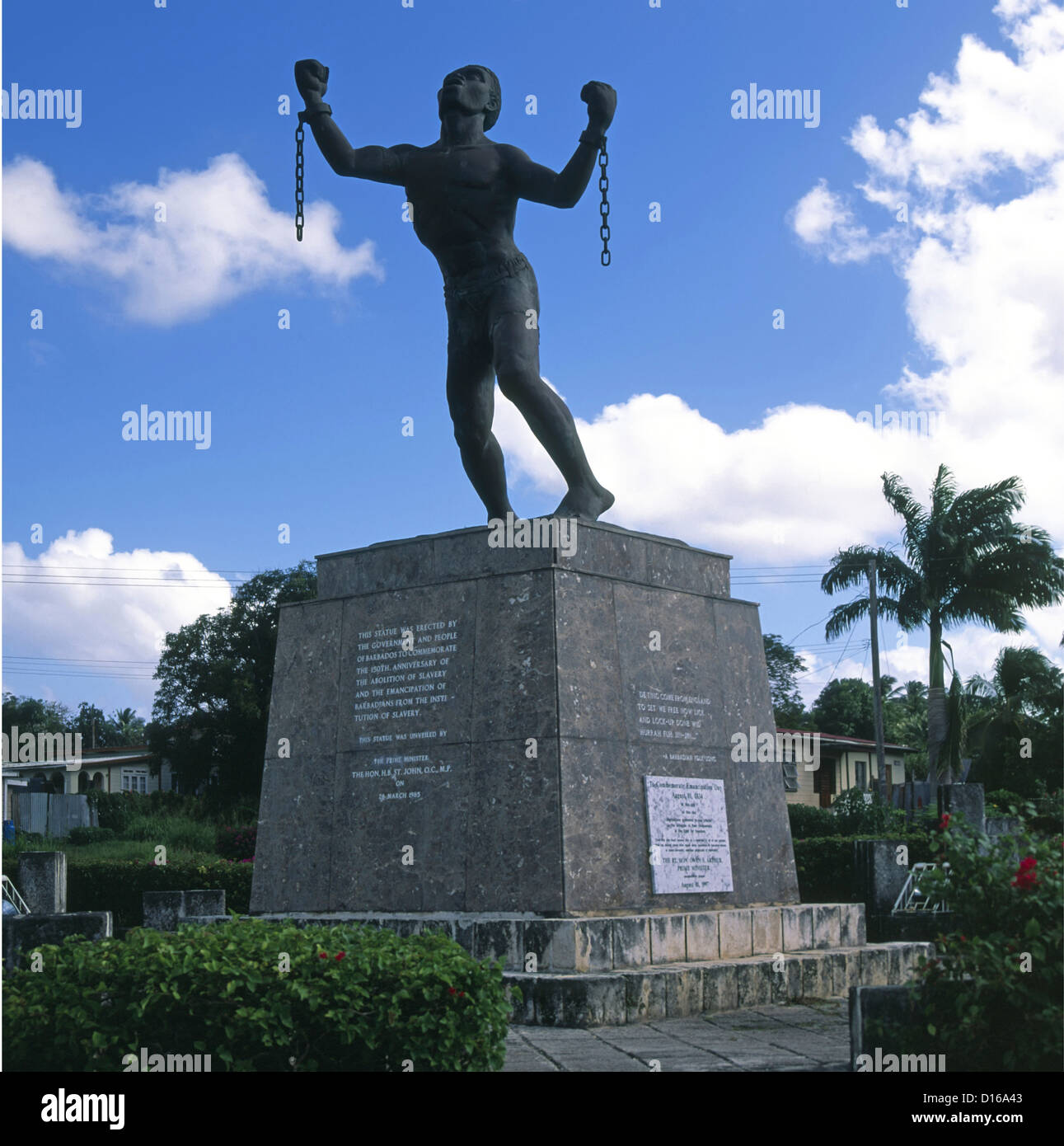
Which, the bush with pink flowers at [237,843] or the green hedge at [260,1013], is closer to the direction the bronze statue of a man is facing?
the green hedge

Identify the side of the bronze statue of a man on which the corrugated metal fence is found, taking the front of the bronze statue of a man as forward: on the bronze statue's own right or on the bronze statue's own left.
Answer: on the bronze statue's own right

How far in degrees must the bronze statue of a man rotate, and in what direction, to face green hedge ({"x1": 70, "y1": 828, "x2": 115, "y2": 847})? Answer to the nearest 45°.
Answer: approximately 135° to its right

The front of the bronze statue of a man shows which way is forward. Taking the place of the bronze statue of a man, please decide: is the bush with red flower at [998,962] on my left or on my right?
on my left

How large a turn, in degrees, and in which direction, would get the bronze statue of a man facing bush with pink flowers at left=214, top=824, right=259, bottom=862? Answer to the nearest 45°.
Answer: approximately 135° to its right

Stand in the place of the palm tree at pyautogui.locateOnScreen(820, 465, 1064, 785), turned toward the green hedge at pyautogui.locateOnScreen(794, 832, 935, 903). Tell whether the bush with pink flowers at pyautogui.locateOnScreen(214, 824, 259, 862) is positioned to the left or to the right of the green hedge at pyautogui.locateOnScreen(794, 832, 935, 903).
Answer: right

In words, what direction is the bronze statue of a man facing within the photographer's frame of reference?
facing the viewer and to the left of the viewer

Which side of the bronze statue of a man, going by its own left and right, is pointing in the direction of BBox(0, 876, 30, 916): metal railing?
right

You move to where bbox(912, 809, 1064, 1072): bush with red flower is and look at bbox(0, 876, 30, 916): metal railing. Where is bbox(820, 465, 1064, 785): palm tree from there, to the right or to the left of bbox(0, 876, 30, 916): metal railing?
right

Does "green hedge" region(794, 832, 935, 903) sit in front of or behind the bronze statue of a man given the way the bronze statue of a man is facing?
behind
